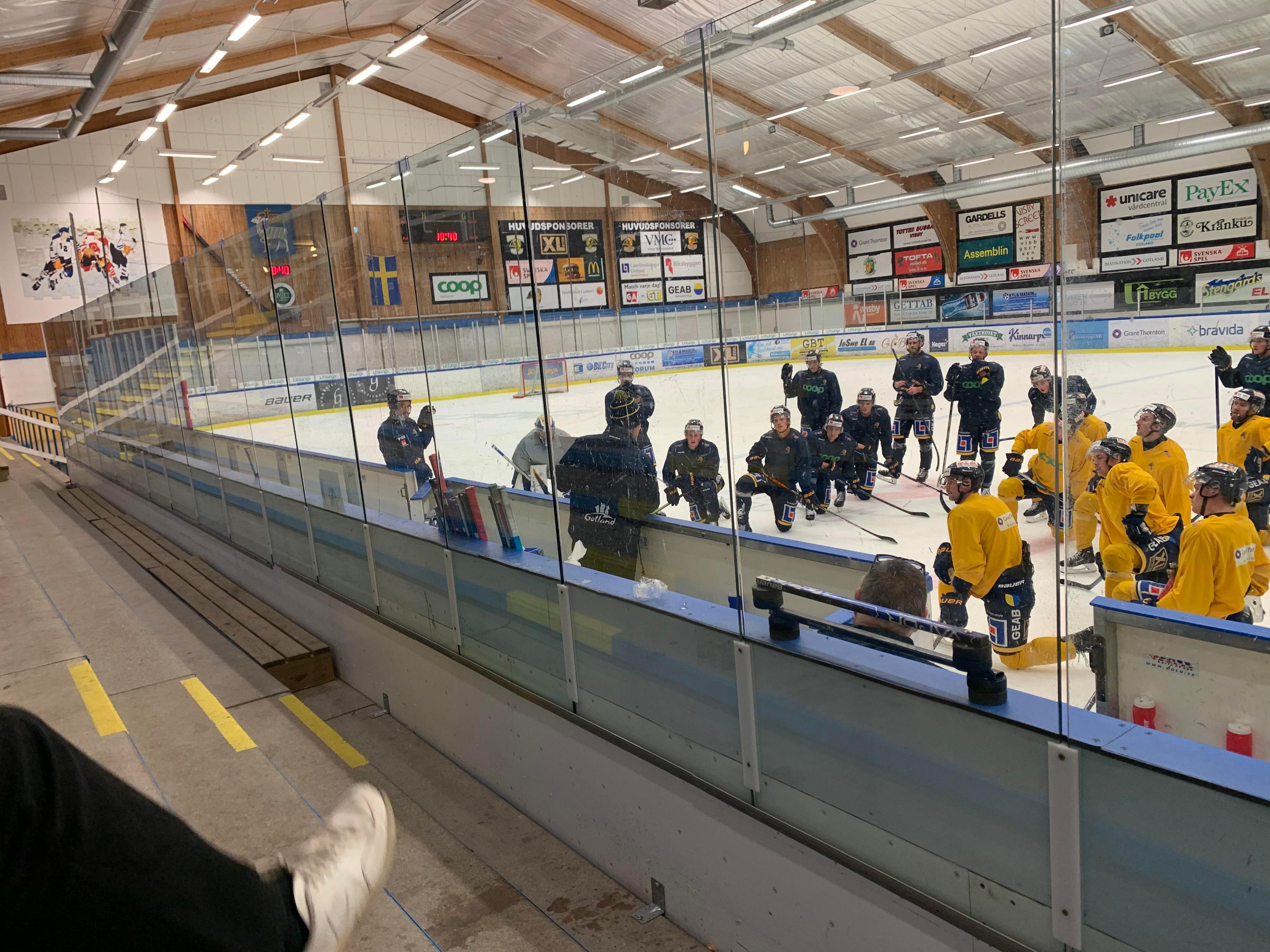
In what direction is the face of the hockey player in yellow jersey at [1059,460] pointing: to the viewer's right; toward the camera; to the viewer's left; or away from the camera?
to the viewer's left

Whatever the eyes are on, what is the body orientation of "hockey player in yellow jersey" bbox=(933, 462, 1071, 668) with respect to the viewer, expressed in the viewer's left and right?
facing to the left of the viewer

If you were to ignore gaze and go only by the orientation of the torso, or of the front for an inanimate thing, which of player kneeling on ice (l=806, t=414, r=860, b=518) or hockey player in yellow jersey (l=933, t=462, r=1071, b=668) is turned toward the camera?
the player kneeling on ice

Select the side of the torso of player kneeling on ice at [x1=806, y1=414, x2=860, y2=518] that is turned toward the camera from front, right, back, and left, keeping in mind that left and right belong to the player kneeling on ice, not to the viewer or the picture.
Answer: front

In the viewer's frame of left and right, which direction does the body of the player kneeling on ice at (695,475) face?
facing the viewer

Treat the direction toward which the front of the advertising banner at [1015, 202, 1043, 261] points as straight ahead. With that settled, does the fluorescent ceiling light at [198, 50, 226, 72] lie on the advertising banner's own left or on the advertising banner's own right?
on the advertising banner's own right

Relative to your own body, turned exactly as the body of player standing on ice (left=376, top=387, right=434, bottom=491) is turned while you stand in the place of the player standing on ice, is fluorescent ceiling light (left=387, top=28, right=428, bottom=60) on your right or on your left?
on your left

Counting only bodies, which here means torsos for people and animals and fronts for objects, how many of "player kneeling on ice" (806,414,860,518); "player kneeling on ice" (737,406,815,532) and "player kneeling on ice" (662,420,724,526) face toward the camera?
3

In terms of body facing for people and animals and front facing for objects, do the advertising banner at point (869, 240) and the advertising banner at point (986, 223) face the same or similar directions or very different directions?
same or similar directions

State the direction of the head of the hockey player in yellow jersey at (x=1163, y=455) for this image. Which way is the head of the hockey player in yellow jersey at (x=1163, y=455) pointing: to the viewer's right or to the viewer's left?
to the viewer's left

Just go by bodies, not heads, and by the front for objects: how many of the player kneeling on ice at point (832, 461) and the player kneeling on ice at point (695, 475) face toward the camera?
2

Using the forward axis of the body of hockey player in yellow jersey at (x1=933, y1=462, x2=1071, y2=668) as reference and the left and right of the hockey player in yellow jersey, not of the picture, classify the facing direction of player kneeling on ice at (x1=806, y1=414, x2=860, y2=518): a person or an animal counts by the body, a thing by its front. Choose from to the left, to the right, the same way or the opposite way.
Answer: to the left

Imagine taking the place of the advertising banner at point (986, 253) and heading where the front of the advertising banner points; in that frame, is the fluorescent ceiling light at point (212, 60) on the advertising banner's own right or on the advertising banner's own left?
on the advertising banner's own right
